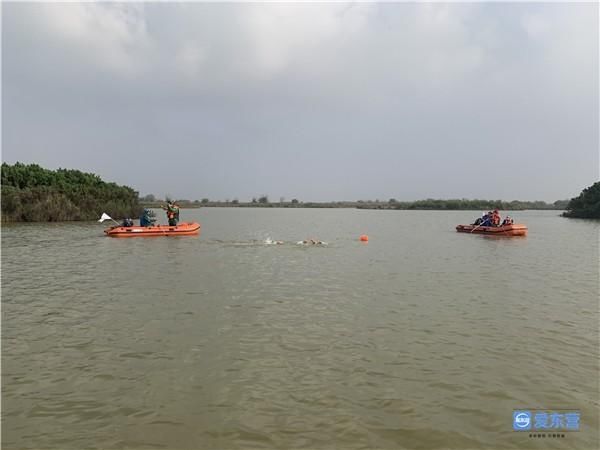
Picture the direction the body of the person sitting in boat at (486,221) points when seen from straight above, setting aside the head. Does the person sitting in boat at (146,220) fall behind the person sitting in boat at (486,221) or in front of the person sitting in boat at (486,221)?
in front

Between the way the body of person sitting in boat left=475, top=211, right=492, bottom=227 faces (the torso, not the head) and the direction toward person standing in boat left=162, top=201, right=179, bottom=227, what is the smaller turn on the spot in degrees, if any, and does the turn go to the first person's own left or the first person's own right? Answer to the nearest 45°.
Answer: approximately 45° to the first person's own left

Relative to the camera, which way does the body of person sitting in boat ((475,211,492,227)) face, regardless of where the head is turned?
to the viewer's left

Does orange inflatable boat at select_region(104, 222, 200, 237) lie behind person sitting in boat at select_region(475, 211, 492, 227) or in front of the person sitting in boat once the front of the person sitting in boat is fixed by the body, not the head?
in front
